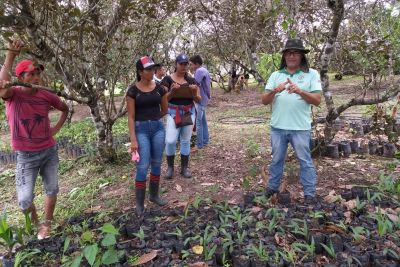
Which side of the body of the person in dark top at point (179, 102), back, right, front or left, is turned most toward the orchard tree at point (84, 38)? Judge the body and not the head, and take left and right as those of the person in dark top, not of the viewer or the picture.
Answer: right

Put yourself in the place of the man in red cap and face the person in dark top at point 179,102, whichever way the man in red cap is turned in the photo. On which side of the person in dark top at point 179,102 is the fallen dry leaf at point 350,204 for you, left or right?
right

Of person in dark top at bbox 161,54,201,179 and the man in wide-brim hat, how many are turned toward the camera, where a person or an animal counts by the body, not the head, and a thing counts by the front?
2

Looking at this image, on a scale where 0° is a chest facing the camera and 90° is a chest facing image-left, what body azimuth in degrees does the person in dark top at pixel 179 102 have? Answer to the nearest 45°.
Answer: approximately 0°

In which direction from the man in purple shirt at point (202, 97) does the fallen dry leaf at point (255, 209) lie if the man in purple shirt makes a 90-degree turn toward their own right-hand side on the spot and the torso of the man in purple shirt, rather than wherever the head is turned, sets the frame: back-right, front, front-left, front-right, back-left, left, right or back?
back

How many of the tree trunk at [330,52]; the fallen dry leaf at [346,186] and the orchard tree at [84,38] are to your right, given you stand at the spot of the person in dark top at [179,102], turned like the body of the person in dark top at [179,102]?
1

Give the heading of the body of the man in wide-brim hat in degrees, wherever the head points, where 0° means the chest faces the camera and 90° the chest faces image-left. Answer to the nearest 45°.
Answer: approximately 0°

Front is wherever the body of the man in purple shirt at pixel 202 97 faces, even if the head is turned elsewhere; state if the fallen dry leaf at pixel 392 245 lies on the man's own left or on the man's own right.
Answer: on the man's own left

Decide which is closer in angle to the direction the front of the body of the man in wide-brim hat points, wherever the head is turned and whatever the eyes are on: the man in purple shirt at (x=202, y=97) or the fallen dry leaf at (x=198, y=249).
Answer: the fallen dry leaf
